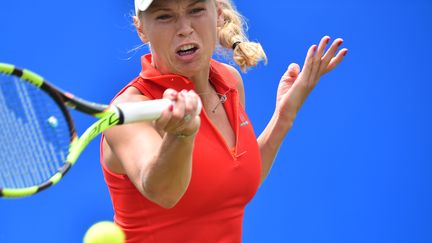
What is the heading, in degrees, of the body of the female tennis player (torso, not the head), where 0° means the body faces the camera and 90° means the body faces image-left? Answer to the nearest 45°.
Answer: approximately 315°
